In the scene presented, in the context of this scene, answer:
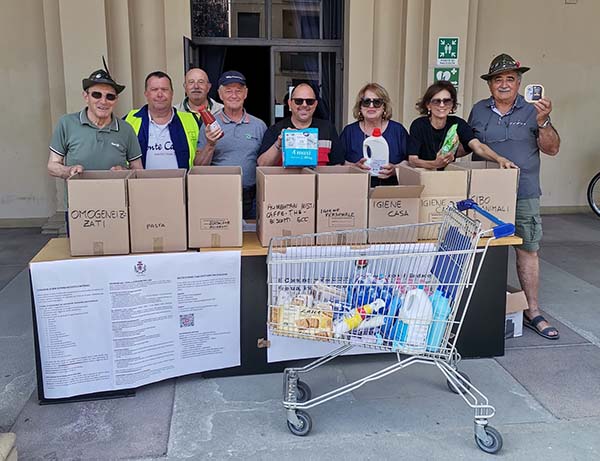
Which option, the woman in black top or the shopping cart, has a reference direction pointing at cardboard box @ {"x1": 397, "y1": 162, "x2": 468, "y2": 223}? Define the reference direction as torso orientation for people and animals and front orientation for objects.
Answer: the woman in black top

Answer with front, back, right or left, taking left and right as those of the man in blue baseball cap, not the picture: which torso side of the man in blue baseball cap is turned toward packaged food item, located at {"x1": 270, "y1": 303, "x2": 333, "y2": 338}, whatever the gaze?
front

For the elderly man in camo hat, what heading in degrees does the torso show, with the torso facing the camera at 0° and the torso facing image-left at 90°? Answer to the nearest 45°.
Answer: approximately 0°

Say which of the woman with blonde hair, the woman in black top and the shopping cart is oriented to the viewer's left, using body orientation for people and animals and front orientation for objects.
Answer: the shopping cart

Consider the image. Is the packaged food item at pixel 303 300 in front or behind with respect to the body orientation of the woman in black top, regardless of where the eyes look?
in front

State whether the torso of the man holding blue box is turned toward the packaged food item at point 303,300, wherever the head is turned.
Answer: yes

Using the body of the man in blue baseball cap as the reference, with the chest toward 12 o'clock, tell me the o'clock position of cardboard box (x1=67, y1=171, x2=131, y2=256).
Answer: The cardboard box is roughly at 1 o'clock from the man in blue baseball cap.

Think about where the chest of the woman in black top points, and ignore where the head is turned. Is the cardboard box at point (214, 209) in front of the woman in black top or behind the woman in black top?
in front

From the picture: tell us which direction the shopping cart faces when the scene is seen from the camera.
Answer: facing to the left of the viewer

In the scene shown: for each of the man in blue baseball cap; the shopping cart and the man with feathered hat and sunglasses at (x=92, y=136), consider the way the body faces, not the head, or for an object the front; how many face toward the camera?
2

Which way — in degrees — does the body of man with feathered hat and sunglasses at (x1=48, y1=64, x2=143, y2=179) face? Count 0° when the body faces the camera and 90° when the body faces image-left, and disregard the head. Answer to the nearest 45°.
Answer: approximately 0°
